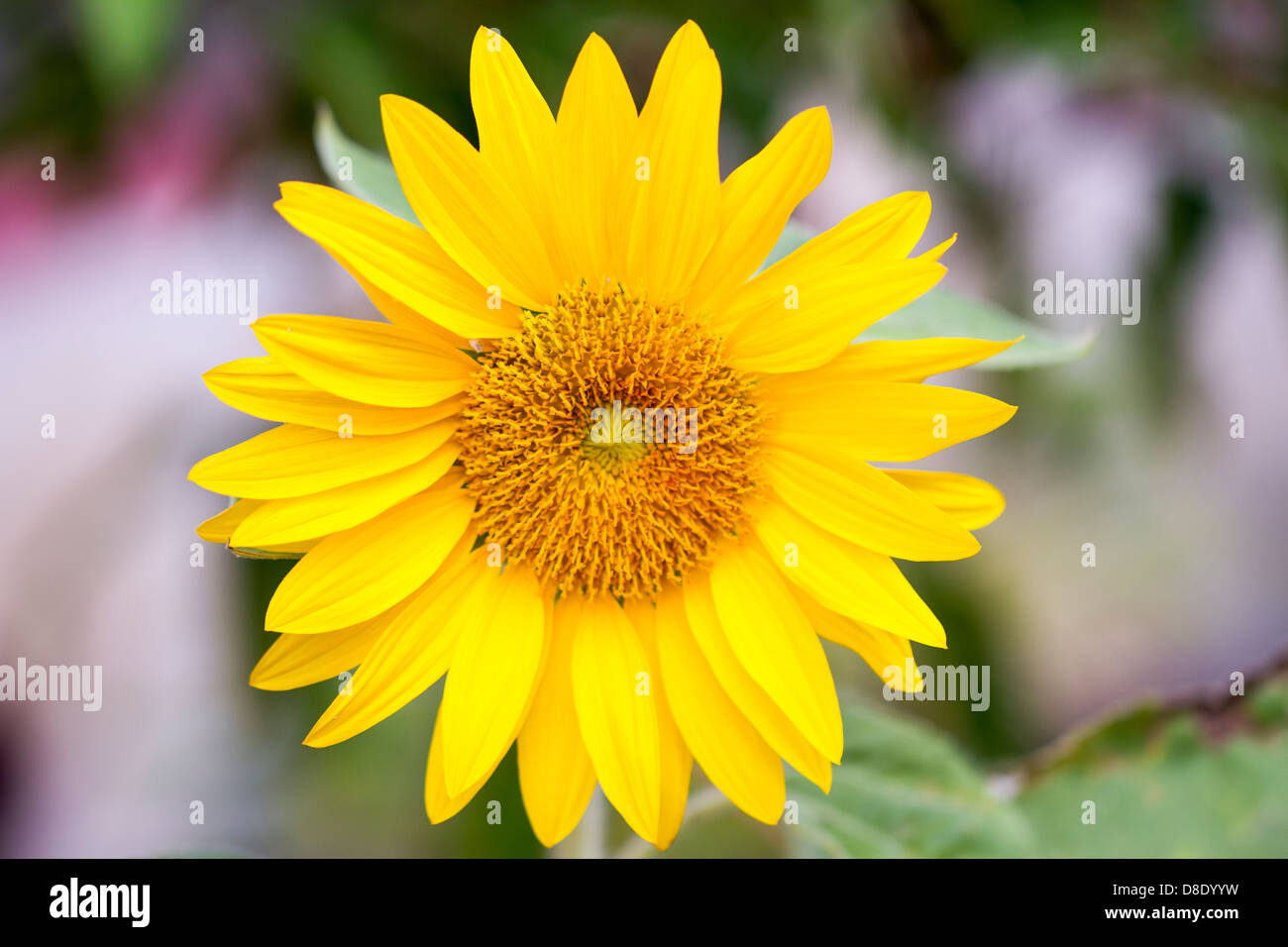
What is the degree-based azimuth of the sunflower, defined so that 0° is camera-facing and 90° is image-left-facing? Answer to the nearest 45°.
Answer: approximately 0°
